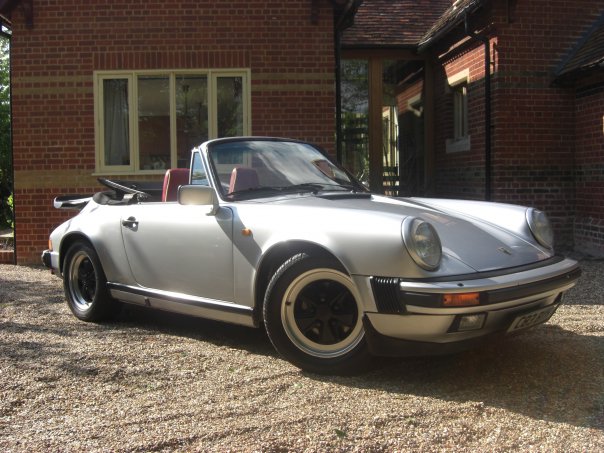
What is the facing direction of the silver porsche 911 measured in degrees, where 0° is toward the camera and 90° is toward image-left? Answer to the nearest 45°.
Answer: approximately 315°

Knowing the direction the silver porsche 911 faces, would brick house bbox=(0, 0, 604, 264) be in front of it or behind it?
behind

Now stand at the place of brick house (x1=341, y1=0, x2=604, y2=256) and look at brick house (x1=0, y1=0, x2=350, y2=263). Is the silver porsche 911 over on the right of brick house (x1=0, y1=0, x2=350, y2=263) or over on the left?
left
